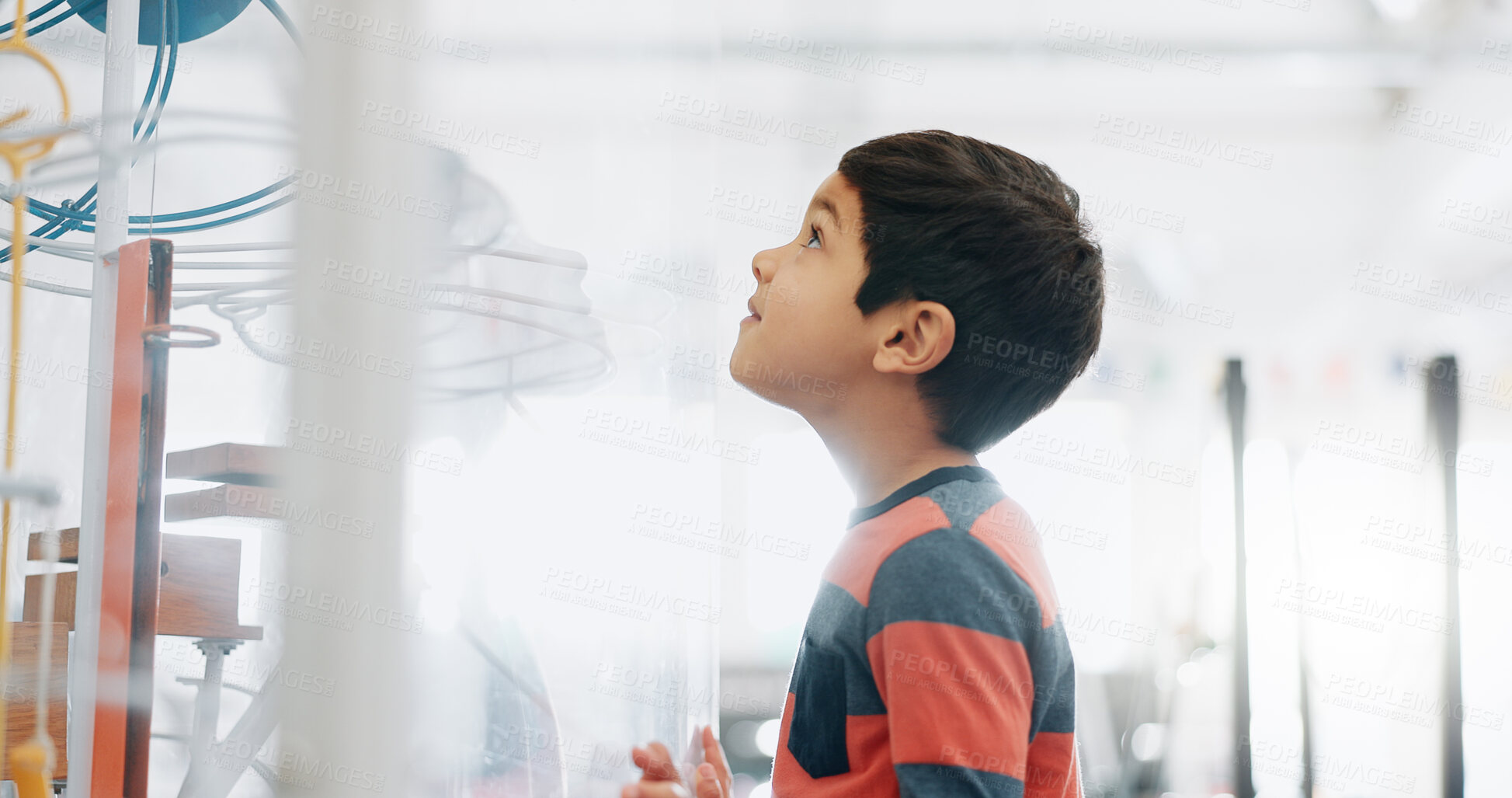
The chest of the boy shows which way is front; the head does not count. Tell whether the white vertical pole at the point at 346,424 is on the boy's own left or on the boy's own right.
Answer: on the boy's own left

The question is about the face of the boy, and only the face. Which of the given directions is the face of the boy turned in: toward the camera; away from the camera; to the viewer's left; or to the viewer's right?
to the viewer's left

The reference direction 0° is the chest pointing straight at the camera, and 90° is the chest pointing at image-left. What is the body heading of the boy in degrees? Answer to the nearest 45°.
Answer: approximately 90°
